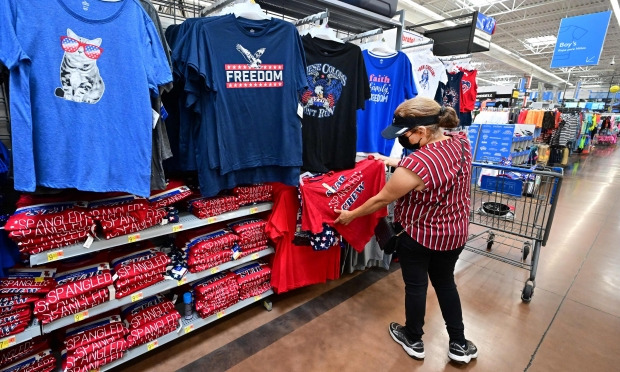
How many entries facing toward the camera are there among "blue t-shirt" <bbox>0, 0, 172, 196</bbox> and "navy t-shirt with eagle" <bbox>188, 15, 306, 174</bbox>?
2

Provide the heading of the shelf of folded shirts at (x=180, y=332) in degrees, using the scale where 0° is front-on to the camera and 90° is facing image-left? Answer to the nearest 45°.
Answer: approximately 315°

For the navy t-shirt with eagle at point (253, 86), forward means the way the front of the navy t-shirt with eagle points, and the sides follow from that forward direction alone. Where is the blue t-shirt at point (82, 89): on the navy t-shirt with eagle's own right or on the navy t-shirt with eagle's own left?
on the navy t-shirt with eagle's own right

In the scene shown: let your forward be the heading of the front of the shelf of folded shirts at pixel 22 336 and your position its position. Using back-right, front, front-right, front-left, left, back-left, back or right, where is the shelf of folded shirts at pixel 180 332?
front-left

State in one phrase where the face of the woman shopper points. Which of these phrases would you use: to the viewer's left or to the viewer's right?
to the viewer's left

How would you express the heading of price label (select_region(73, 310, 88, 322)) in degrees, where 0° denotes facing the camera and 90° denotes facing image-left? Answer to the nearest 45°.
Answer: approximately 315°

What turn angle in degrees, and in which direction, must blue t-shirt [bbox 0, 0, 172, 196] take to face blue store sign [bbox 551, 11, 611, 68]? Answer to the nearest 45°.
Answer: approximately 90° to its left

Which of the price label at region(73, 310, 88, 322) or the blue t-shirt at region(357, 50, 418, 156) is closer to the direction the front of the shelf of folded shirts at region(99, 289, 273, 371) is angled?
the blue t-shirt
